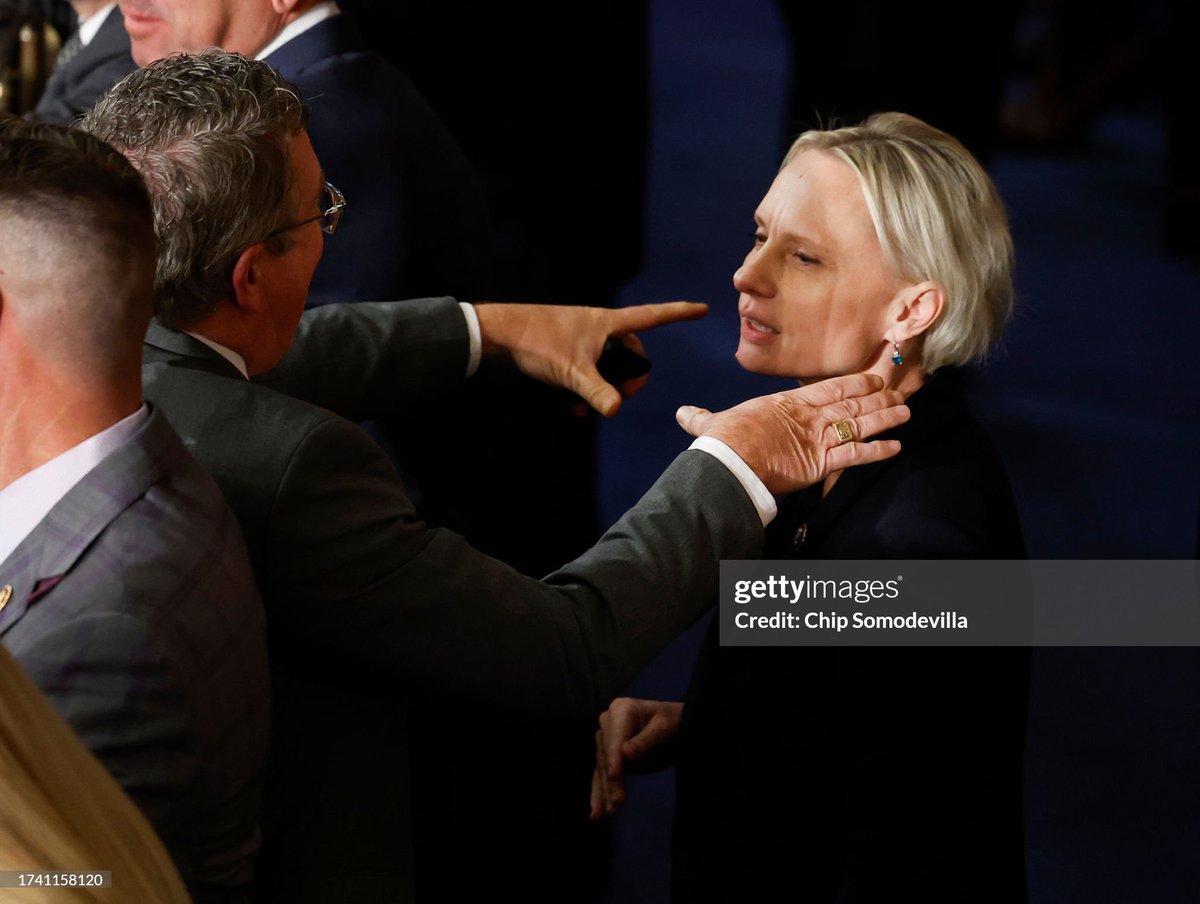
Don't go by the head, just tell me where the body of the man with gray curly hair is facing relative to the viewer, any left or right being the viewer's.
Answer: facing away from the viewer and to the right of the viewer

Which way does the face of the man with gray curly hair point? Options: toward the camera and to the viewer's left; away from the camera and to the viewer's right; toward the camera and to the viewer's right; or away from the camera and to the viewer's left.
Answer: away from the camera and to the viewer's right

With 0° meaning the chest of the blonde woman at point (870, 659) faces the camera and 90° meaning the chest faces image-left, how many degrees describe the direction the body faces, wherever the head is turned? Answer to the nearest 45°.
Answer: approximately 45°

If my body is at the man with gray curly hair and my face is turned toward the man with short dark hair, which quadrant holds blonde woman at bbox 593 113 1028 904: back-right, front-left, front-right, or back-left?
back-left

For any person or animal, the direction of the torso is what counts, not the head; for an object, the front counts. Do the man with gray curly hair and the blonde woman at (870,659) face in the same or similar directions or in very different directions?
very different directions

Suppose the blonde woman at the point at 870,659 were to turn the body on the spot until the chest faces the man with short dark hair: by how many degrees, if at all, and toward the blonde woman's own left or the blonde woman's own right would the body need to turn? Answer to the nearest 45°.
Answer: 0° — they already face them
